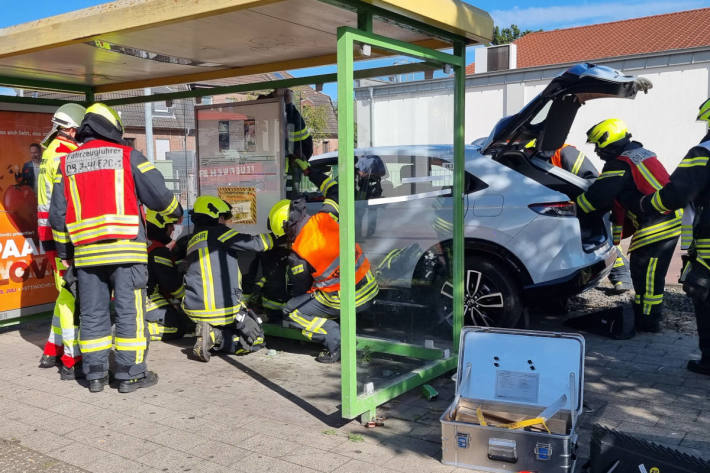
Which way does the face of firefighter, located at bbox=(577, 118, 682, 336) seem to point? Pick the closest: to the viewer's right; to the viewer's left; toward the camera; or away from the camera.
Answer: to the viewer's left

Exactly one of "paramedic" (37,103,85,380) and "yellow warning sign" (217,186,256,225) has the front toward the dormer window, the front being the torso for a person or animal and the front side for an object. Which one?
the paramedic

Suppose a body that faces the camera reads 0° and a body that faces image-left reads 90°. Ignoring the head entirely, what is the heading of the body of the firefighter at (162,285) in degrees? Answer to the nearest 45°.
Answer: approximately 270°

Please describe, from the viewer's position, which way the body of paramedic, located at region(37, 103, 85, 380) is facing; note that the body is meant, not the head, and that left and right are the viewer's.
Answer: facing away from the viewer and to the right of the viewer

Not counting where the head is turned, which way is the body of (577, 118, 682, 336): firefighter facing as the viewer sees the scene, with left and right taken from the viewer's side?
facing to the left of the viewer

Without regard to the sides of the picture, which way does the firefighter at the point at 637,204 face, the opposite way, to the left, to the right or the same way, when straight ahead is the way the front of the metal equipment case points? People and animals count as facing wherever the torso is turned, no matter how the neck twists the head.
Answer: to the right

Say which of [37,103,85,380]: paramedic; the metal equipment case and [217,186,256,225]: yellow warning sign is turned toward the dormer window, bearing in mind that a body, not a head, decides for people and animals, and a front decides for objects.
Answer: the paramedic

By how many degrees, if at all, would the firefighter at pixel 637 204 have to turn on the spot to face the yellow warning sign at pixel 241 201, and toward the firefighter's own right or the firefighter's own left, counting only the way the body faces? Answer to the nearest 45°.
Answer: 0° — they already face it

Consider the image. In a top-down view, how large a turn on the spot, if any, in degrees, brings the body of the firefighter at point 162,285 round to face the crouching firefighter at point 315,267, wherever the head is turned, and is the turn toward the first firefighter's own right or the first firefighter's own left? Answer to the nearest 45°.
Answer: approximately 45° to the first firefighter's own right

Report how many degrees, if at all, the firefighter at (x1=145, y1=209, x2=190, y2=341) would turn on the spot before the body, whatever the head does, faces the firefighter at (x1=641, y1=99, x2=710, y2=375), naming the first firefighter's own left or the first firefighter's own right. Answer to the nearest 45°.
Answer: approximately 45° to the first firefighter's own right
